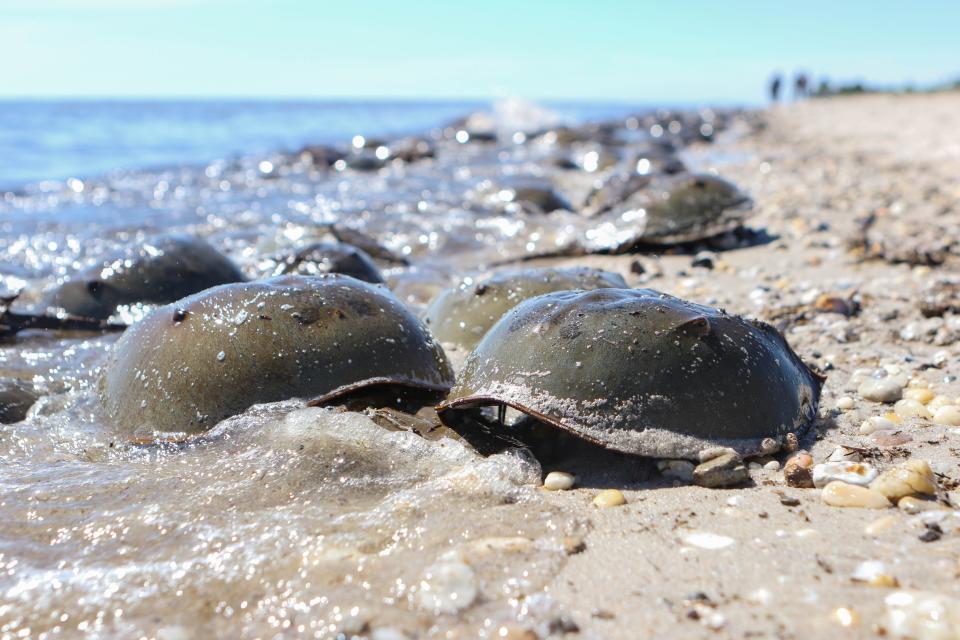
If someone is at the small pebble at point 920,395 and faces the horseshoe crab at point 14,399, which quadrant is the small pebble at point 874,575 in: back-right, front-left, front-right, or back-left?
front-left
